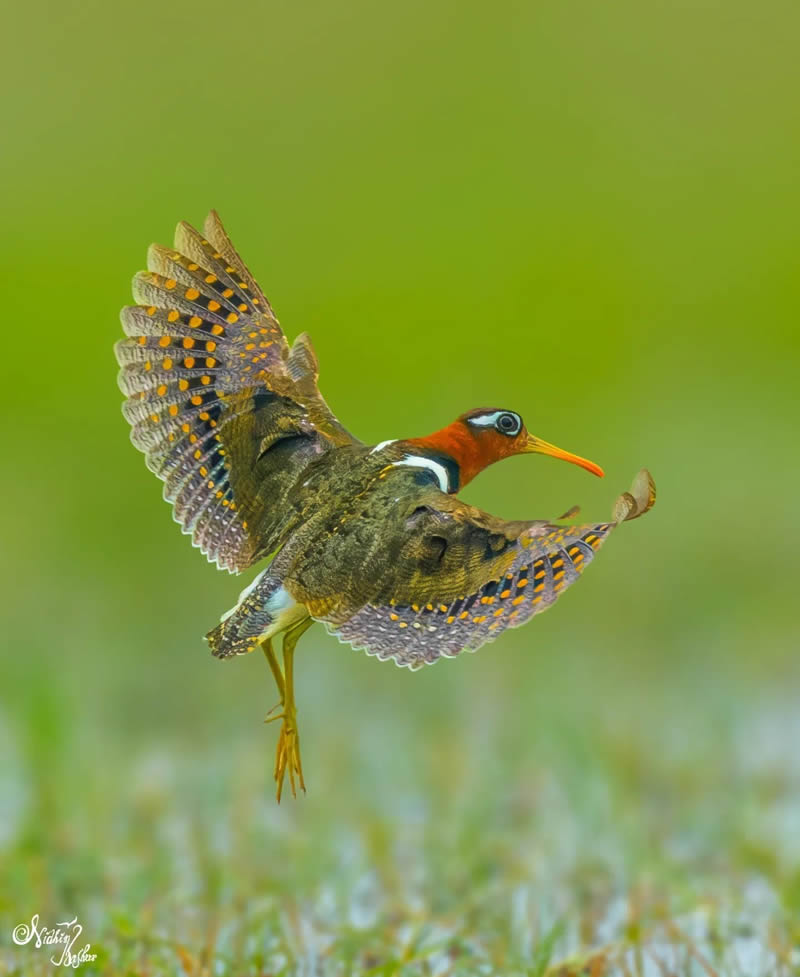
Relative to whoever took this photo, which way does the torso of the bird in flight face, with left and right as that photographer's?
facing away from the viewer and to the right of the viewer
